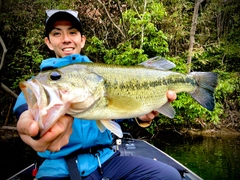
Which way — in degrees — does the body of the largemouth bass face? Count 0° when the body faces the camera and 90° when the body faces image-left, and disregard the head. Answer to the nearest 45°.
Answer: approximately 90°

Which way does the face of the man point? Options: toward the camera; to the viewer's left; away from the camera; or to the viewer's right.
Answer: toward the camera
